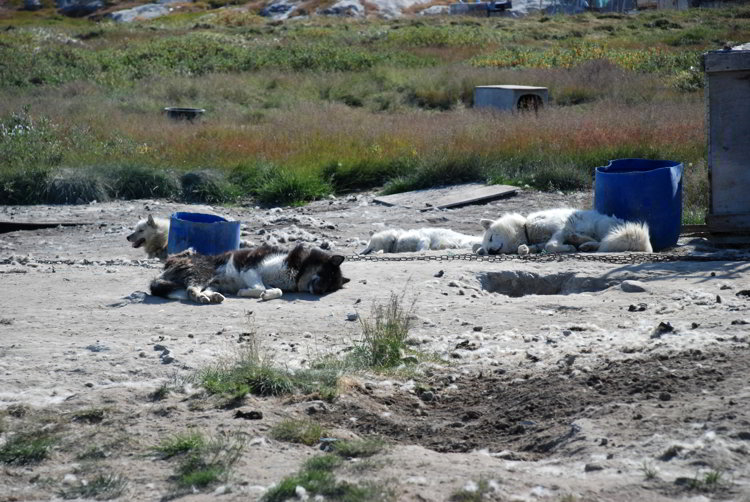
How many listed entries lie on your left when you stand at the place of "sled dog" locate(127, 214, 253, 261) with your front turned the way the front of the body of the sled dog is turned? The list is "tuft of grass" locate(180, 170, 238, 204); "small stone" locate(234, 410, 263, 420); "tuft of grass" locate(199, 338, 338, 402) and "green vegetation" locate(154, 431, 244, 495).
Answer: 3

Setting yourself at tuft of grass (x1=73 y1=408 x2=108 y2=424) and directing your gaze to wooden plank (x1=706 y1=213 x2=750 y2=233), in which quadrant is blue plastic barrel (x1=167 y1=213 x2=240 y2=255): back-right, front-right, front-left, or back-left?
front-left

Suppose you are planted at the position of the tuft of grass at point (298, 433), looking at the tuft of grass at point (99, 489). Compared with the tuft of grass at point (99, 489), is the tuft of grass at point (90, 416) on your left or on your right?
right

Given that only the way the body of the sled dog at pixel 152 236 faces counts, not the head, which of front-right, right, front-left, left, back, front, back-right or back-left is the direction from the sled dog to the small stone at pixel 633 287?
back-left

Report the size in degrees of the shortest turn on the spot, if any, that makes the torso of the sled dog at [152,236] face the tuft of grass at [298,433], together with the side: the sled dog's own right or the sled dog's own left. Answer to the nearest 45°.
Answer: approximately 90° to the sled dog's own left

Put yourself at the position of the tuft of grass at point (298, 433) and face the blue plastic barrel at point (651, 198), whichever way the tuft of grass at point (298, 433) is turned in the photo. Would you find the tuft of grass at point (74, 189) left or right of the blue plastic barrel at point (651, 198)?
left

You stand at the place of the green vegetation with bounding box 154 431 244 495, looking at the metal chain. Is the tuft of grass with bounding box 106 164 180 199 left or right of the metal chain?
left

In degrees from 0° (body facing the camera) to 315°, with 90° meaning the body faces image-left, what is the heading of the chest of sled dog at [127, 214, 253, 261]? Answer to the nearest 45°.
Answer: approximately 90°

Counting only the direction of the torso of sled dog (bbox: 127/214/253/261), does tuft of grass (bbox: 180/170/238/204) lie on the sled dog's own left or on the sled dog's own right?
on the sled dog's own right

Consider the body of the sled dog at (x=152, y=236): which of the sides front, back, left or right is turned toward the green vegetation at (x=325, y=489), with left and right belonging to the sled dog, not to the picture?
left

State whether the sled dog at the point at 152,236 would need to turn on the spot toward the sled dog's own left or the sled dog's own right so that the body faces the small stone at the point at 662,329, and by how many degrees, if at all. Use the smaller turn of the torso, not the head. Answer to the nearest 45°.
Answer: approximately 135° to the sled dog's own left

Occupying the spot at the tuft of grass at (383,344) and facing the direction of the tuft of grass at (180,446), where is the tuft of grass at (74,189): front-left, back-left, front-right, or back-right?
back-right
